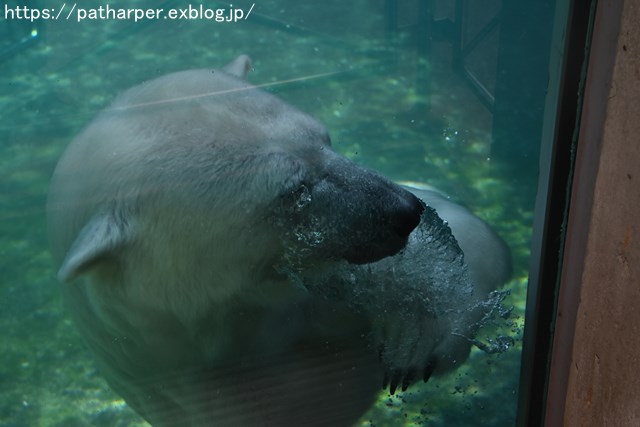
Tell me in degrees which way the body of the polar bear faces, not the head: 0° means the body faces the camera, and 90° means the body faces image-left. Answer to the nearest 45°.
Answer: approximately 315°
